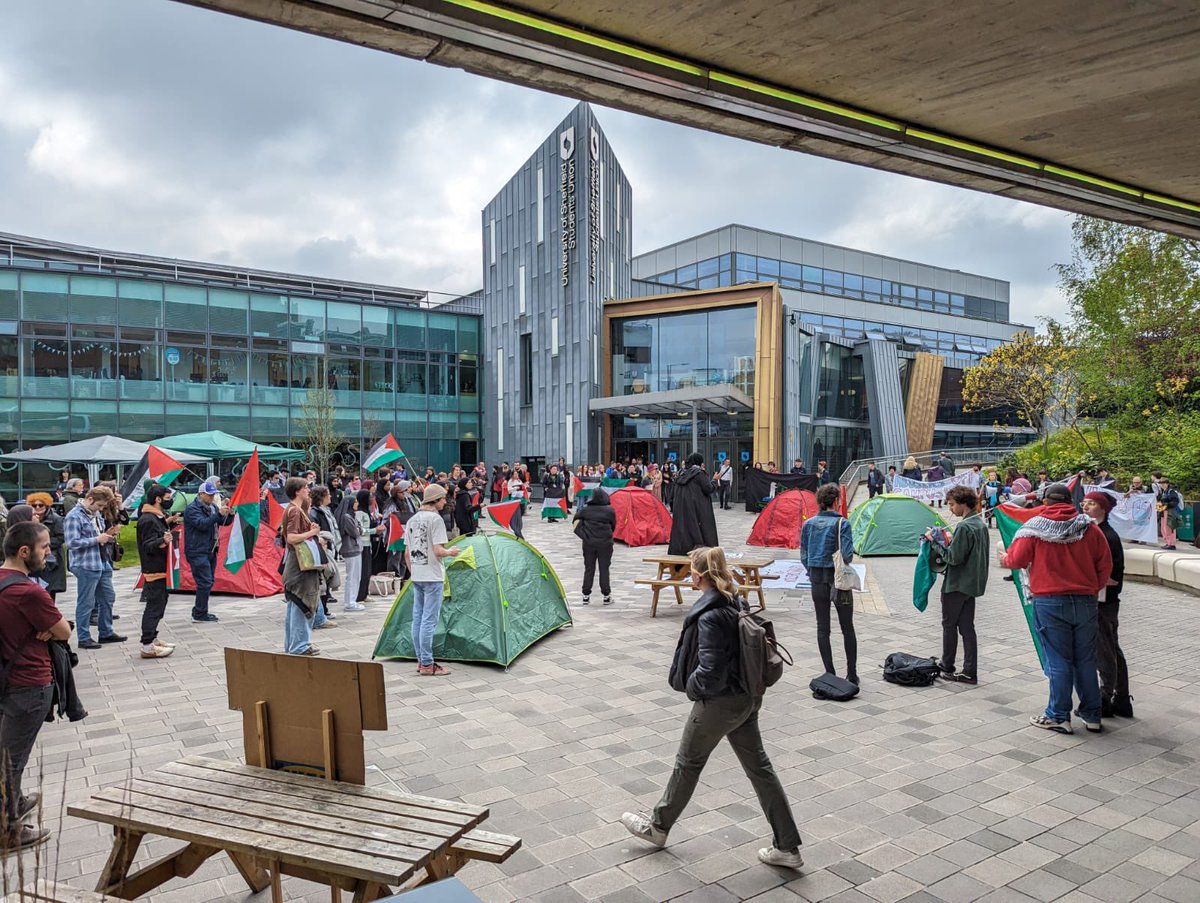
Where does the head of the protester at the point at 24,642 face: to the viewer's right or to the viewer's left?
to the viewer's right

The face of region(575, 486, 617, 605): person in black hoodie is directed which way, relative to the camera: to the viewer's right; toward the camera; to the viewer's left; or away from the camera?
away from the camera

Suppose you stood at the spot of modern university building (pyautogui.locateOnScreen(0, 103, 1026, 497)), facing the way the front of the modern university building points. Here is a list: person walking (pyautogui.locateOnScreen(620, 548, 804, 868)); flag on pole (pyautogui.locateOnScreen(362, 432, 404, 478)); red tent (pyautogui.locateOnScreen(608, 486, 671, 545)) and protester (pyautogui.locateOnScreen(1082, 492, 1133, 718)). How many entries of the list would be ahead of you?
4

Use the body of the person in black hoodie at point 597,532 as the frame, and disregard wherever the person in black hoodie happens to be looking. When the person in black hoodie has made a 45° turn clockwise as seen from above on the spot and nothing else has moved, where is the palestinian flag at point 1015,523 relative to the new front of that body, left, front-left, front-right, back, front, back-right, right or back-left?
right

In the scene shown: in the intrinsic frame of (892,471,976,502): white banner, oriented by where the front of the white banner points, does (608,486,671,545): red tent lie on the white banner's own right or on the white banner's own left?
on the white banner's own right

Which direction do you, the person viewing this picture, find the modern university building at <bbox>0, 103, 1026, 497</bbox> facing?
facing the viewer

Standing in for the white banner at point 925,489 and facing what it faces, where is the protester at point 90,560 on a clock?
The protester is roughly at 1 o'clock from the white banner.

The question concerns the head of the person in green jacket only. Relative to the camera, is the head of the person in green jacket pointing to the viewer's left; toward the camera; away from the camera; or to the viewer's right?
to the viewer's left

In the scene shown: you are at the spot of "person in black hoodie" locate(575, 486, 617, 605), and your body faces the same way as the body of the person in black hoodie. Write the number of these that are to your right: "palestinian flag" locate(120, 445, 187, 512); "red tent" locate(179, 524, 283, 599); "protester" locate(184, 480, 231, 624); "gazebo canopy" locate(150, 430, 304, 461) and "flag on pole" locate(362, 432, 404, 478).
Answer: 0

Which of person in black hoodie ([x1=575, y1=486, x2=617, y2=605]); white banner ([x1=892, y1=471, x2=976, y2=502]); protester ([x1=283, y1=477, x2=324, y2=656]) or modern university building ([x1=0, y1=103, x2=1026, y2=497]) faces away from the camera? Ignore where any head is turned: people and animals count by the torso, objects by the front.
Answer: the person in black hoodie

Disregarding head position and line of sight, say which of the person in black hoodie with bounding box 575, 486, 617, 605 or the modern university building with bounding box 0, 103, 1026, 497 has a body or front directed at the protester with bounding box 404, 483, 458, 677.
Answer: the modern university building

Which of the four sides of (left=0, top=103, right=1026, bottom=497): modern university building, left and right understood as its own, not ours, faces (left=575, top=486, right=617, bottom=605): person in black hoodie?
front

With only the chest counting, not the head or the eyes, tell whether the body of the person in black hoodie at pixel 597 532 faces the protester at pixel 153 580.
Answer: no

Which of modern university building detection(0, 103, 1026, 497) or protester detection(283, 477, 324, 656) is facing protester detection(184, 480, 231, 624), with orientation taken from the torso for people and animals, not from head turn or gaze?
the modern university building
